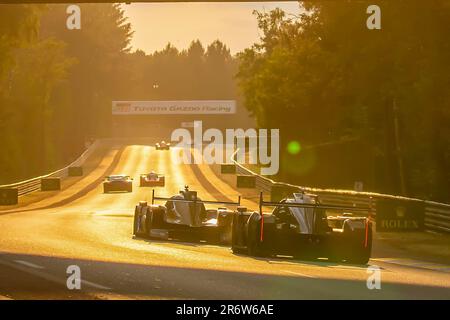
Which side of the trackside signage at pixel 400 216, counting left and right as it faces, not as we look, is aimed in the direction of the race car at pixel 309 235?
front

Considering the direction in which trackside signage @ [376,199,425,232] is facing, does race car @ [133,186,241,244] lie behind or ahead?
ahead

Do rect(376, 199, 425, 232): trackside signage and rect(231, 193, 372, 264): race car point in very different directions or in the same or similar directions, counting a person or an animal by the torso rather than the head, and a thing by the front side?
very different directions
